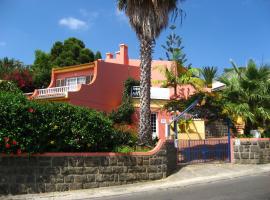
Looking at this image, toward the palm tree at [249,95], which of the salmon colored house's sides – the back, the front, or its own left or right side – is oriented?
left

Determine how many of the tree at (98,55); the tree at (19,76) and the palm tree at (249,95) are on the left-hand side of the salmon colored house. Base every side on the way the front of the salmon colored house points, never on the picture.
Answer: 1

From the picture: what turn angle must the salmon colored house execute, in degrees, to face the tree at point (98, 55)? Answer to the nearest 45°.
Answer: approximately 135° to its right

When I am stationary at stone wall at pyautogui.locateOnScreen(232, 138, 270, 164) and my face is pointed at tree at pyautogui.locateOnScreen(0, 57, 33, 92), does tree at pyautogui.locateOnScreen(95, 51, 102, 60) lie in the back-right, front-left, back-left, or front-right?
front-right

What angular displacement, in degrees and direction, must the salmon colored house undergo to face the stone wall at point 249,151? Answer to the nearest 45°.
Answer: approximately 90° to its left

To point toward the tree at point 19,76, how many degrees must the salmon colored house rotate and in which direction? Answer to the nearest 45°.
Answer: approximately 90° to its right

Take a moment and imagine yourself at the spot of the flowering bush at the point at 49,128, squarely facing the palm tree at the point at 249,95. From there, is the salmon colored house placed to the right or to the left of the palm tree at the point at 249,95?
left

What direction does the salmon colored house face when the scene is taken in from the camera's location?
facing the viewer and to the left of the viewer

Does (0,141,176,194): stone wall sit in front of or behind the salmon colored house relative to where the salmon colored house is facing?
in front

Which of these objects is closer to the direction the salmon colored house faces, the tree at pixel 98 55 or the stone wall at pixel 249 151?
the stone wall

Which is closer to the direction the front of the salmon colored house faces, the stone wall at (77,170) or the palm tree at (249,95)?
the stone wall

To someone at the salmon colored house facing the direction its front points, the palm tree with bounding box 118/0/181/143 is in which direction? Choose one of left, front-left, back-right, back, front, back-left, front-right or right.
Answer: front-left

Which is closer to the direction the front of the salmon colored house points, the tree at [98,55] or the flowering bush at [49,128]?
the flowering bush

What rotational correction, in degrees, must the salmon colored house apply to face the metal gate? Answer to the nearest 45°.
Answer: approximately 90° to its left

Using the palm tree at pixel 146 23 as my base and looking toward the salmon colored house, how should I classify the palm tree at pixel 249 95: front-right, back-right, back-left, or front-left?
front-right

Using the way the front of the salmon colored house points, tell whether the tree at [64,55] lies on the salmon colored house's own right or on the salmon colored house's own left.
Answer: on the salmon colored house's own right

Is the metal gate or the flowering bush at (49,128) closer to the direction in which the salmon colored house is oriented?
the flowering bush
